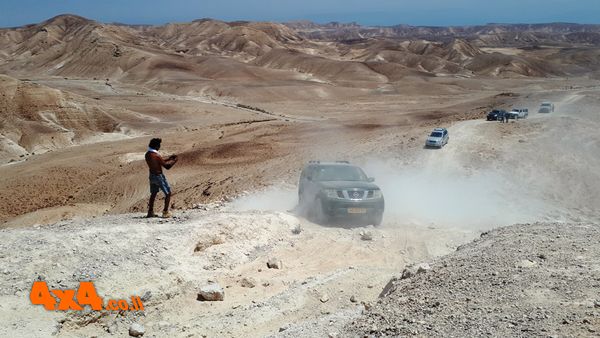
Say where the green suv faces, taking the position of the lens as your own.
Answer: facing the viewer and to the right of the viewer

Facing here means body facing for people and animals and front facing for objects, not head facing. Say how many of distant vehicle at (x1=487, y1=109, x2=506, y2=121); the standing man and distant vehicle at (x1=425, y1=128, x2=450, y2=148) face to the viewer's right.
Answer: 1

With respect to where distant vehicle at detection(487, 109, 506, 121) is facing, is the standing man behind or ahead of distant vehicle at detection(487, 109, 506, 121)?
ahead

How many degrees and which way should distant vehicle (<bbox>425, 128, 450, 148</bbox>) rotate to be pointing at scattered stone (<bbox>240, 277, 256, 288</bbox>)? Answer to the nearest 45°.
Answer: approximately 45° to its left

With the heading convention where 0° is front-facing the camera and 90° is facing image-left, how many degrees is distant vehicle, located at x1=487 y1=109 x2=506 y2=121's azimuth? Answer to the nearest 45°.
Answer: approximately 45°

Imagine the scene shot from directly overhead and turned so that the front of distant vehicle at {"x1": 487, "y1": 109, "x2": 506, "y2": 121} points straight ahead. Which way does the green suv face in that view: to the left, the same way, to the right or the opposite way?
to the left

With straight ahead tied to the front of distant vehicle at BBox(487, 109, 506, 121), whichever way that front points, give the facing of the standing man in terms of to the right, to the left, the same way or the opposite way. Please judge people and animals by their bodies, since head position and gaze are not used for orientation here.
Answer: the opposite way

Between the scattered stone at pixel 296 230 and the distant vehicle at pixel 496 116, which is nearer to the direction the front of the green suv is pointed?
the scattered stone

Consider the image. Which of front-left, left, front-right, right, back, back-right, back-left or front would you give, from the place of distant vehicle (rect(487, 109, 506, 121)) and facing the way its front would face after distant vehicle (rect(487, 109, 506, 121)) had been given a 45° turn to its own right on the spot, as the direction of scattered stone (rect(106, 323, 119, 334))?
left

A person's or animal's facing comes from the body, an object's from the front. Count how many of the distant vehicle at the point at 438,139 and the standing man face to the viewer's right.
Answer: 1

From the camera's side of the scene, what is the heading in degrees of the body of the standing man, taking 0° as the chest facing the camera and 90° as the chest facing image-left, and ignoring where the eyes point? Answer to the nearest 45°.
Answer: approximately 270°

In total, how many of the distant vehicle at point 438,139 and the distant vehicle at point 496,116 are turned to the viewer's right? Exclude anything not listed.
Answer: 0
